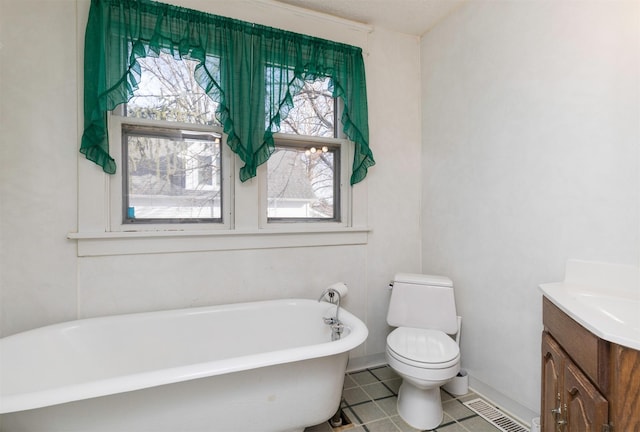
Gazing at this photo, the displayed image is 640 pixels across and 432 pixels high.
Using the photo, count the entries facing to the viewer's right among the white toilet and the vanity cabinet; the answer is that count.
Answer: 0

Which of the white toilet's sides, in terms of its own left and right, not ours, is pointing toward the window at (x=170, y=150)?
right

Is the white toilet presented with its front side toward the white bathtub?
no

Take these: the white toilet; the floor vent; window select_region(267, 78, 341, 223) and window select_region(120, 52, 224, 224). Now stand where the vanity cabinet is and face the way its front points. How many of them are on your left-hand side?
0

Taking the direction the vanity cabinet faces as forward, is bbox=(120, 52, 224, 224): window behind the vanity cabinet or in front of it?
in front

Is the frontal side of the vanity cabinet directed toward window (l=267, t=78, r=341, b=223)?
no

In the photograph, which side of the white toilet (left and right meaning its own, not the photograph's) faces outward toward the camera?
front

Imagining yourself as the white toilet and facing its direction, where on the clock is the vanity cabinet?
The vanity cabinet is roughly at 11 o'clock from the white toilet.

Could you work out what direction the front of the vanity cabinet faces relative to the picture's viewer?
facing the viewer and to the left of the viewer

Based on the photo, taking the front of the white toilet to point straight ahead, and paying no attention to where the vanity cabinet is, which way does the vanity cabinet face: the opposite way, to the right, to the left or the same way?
to the right
